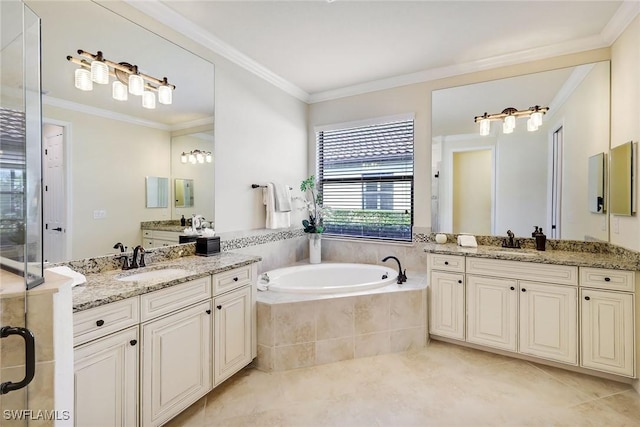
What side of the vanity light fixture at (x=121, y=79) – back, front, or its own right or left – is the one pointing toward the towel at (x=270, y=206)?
left

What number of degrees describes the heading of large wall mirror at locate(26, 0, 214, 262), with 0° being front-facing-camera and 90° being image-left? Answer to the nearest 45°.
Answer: approximately 315°

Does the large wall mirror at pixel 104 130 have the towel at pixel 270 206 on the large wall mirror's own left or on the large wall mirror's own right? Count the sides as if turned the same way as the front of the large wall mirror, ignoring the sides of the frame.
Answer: on the large wall mirror's own left

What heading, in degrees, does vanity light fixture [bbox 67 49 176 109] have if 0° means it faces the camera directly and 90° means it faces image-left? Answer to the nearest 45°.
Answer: approximately 315°

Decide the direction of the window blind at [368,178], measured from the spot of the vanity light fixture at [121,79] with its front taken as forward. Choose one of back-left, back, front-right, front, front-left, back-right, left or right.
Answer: front-left

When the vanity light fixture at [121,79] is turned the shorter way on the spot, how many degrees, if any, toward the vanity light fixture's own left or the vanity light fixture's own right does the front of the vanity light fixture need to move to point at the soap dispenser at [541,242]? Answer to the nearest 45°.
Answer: approximately 45° to the vanity light fixture's own left
